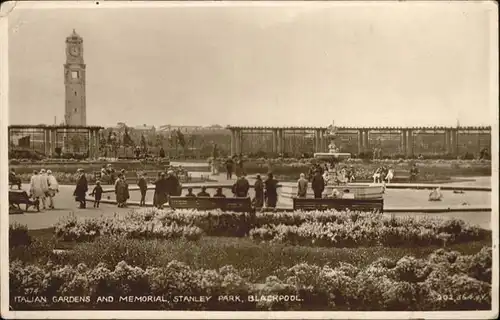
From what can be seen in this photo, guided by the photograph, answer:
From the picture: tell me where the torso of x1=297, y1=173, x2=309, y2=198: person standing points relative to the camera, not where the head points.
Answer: away from the camera
